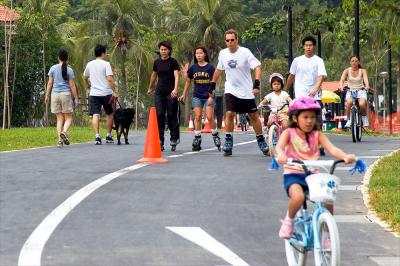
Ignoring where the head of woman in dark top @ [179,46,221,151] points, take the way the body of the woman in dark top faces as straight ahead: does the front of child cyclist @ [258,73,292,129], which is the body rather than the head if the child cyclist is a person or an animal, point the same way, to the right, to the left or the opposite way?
the same way

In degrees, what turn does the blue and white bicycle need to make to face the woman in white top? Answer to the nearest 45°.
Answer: approximately 135° to its left

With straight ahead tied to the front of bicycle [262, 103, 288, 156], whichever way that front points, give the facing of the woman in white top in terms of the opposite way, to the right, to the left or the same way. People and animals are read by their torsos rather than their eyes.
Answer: the same way

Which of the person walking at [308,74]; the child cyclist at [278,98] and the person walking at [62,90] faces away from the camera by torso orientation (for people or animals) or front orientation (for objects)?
the person walking at [62,90]

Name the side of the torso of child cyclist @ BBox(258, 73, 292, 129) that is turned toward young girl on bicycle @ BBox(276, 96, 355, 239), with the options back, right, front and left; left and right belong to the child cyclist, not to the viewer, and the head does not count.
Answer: front

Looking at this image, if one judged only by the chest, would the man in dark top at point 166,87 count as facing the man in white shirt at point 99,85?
no

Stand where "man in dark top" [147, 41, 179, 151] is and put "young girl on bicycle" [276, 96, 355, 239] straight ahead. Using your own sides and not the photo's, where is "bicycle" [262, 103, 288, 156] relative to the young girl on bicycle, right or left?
left

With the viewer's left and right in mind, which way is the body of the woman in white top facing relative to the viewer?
facing the viewer

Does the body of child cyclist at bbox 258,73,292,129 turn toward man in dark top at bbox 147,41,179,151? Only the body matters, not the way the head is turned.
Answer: no

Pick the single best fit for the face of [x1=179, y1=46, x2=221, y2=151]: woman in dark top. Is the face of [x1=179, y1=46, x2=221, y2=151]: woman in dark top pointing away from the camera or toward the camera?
toward the camera

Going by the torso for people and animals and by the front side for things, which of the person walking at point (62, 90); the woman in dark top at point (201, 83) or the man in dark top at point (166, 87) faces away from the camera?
the person walking

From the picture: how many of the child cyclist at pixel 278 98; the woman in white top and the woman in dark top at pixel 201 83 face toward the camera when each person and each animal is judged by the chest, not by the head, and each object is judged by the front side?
3

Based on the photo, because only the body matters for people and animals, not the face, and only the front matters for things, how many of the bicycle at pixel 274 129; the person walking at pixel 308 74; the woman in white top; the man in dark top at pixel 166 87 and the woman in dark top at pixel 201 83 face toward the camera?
5

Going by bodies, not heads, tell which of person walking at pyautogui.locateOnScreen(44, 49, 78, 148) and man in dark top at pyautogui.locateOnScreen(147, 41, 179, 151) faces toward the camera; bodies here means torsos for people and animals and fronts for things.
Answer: the man in dark top

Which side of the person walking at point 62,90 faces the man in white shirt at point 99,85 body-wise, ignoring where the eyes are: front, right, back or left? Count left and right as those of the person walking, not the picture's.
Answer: right

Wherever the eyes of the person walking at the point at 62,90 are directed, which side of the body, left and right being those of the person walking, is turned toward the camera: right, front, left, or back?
back

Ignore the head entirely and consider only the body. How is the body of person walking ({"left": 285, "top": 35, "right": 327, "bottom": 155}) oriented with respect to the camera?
toward the camera
